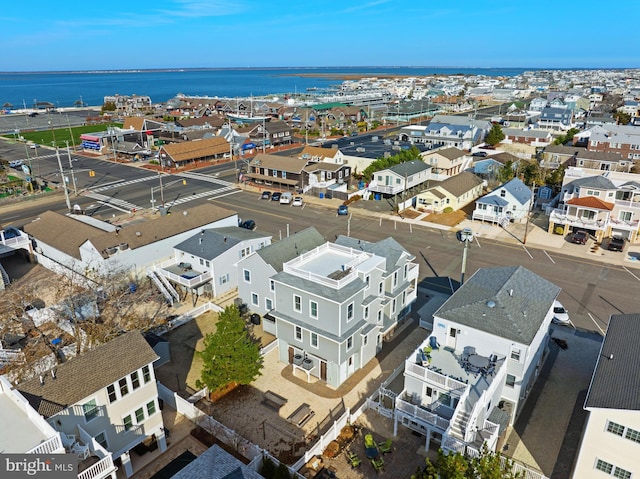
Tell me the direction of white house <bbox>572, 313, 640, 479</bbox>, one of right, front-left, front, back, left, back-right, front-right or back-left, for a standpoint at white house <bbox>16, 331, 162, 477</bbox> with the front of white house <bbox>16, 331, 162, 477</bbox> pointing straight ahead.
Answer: left

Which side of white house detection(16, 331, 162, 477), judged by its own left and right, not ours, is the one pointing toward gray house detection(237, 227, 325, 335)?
left

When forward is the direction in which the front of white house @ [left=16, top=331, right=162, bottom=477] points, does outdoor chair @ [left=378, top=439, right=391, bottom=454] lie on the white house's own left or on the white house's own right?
on the white house's own left

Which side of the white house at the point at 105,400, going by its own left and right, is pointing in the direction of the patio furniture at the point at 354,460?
left

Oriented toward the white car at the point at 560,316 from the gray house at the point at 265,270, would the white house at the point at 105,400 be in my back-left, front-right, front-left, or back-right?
back-right

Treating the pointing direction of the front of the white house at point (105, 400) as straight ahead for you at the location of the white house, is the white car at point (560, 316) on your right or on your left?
on your left

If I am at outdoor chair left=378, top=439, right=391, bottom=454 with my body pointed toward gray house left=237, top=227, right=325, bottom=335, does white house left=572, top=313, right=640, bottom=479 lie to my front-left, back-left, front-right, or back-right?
back-right

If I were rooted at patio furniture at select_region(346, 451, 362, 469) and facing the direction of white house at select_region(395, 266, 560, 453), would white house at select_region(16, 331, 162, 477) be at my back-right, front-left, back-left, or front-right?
back-left
